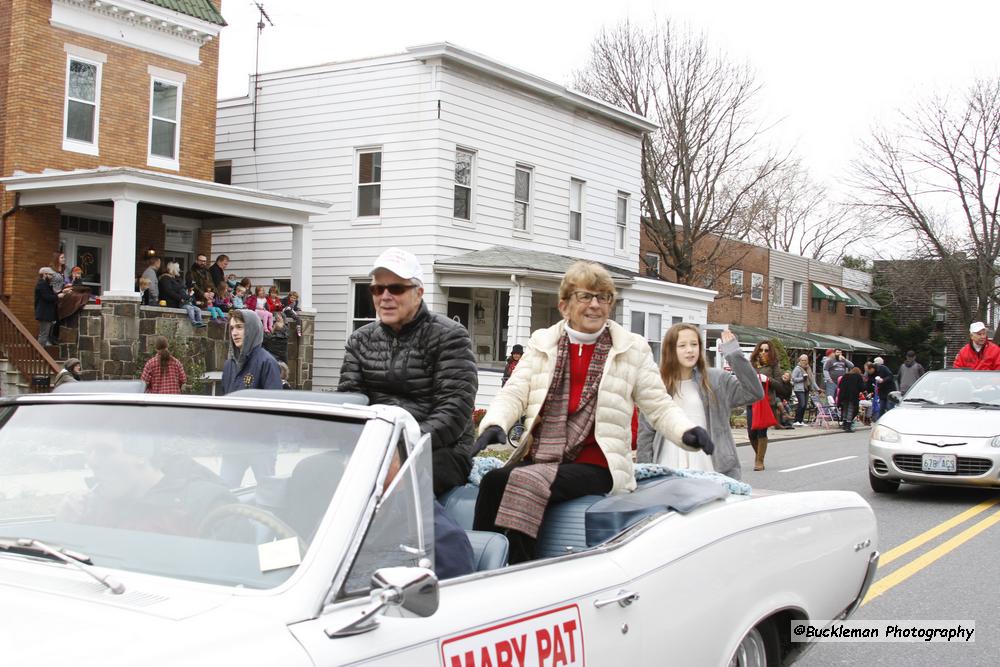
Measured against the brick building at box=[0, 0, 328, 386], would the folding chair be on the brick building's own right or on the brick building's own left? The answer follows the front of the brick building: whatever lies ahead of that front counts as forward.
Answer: on the brick building's own left

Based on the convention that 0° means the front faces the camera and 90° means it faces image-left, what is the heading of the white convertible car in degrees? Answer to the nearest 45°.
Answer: approximately 45°

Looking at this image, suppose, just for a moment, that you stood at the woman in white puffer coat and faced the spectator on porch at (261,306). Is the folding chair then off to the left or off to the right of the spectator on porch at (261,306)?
right

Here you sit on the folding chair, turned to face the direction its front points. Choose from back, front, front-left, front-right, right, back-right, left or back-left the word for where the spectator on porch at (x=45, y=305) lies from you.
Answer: right

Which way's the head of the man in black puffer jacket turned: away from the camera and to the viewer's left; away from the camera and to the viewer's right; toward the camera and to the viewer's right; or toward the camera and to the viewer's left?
toward the camera and to the viewer's left

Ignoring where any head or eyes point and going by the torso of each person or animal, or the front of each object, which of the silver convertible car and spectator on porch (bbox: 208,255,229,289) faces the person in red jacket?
the spectator on porch

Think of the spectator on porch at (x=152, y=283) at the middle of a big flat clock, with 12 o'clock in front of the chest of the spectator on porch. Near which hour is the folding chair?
The folding chair is roughly at 10 o'clock from the spectator on porch.

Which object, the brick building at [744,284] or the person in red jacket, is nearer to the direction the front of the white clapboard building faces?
the person in red jacket

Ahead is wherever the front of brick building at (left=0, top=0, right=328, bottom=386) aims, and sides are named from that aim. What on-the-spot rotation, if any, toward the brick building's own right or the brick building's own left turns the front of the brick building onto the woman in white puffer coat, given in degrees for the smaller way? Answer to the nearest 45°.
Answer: approximately 45° to the brick building's own right

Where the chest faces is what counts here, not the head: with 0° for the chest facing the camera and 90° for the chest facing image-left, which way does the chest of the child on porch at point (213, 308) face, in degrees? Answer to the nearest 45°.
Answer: approximately 315°

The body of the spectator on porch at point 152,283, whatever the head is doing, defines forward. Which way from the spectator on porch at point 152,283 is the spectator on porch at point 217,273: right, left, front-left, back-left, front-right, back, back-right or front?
left

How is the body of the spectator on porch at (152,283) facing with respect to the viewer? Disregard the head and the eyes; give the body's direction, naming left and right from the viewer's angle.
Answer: facing the viewer and to the right of the viewer

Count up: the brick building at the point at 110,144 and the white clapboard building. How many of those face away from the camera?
0

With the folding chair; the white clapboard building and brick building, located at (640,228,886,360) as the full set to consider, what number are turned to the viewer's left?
0

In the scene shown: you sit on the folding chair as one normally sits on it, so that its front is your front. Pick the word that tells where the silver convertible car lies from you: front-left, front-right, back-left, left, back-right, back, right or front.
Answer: front-right

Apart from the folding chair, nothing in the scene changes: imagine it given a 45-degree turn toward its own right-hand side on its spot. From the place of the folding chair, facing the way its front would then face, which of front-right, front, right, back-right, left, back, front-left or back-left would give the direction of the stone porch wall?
front-right
